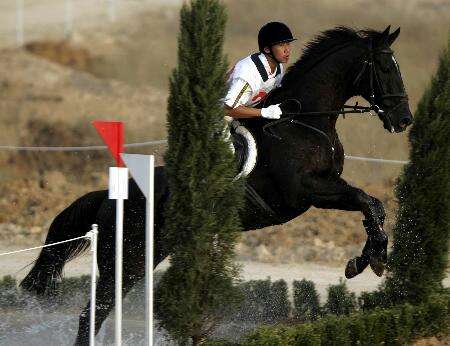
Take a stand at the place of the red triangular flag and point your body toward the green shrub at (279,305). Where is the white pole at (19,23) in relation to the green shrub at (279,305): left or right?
left

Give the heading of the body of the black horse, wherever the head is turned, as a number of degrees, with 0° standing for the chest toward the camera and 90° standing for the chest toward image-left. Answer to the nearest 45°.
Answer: approximately 270°

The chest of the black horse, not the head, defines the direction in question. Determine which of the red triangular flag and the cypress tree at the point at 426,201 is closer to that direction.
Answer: the cypress tree

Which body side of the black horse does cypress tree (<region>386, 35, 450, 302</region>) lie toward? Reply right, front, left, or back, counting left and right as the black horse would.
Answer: front
